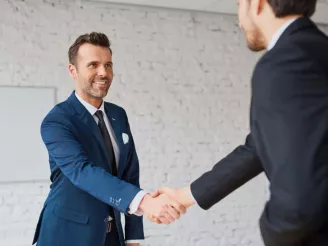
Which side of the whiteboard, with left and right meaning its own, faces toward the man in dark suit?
front

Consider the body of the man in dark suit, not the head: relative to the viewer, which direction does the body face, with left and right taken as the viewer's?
facing away from the viewer and to the left of the viewer

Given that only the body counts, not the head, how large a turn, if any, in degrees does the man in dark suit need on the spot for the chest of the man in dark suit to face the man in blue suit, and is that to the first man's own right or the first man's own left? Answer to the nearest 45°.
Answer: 0° — they already face them

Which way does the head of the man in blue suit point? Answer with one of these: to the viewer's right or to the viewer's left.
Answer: to the viewer's right

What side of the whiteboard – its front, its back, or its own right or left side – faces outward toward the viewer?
front

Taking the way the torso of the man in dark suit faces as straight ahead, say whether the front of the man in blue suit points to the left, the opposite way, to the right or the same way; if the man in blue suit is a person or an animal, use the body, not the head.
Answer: the opposite way

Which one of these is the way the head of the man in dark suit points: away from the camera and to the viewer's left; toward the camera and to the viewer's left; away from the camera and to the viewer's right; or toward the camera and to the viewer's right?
away from the camera and to the viewer's left

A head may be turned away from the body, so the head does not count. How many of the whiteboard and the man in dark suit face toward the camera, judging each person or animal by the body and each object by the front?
1

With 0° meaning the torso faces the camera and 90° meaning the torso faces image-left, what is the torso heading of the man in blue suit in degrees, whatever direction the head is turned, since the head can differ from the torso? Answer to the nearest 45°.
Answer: approximately 315°

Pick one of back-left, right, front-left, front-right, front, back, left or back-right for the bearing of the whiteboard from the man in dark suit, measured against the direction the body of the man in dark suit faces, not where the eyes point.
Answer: front

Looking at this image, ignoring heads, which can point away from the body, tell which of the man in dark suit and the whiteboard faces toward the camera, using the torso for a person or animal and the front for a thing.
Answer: the whiteboard

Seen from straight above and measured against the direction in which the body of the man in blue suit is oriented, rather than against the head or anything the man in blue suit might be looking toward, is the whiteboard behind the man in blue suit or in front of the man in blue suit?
behind
